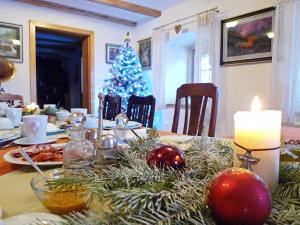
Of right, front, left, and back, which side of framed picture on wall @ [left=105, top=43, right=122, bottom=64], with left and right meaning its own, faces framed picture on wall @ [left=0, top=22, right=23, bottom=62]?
right

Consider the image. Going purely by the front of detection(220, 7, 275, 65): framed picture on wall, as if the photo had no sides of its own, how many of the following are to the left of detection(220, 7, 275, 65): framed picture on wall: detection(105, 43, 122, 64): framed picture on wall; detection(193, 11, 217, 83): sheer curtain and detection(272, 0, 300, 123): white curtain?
1

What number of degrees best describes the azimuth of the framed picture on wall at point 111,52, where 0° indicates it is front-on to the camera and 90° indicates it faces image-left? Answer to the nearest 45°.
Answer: approximately 315°

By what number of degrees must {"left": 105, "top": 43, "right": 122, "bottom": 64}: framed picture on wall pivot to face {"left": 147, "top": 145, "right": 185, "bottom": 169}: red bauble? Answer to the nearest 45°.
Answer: approximately 45° to its right

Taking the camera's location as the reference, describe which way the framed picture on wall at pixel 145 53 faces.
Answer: facing the viewer and to the left of the viewer

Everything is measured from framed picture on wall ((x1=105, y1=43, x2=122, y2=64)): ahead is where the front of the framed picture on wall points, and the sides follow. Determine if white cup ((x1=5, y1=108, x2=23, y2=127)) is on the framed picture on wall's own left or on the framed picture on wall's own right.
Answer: on the framed picture on wall's own right

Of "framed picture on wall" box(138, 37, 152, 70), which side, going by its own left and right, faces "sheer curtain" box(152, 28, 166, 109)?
left

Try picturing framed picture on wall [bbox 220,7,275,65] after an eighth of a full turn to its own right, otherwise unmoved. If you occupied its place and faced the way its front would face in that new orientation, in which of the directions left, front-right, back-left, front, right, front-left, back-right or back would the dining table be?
left

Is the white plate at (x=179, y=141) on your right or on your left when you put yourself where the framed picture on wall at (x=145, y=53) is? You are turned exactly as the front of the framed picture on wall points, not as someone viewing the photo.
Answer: on your left

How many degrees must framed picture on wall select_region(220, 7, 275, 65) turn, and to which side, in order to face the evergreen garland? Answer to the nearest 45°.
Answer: approximately 45° to its left

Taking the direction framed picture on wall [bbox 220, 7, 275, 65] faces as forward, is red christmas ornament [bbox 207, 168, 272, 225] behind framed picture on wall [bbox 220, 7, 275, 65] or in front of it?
in front

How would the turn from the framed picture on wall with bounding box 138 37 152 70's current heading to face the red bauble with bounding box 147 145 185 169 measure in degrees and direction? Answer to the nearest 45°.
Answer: approximately 45° to its left

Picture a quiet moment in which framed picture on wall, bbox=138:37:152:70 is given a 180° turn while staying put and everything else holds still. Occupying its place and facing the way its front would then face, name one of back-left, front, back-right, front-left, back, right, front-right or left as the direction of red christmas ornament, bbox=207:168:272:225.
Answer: back-right

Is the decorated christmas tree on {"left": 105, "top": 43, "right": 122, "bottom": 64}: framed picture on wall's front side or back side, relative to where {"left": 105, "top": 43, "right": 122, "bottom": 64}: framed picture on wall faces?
on the front side
